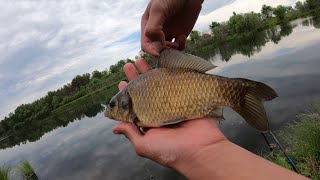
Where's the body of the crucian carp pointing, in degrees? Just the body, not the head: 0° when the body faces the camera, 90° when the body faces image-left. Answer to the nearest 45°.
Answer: approximately 90°
